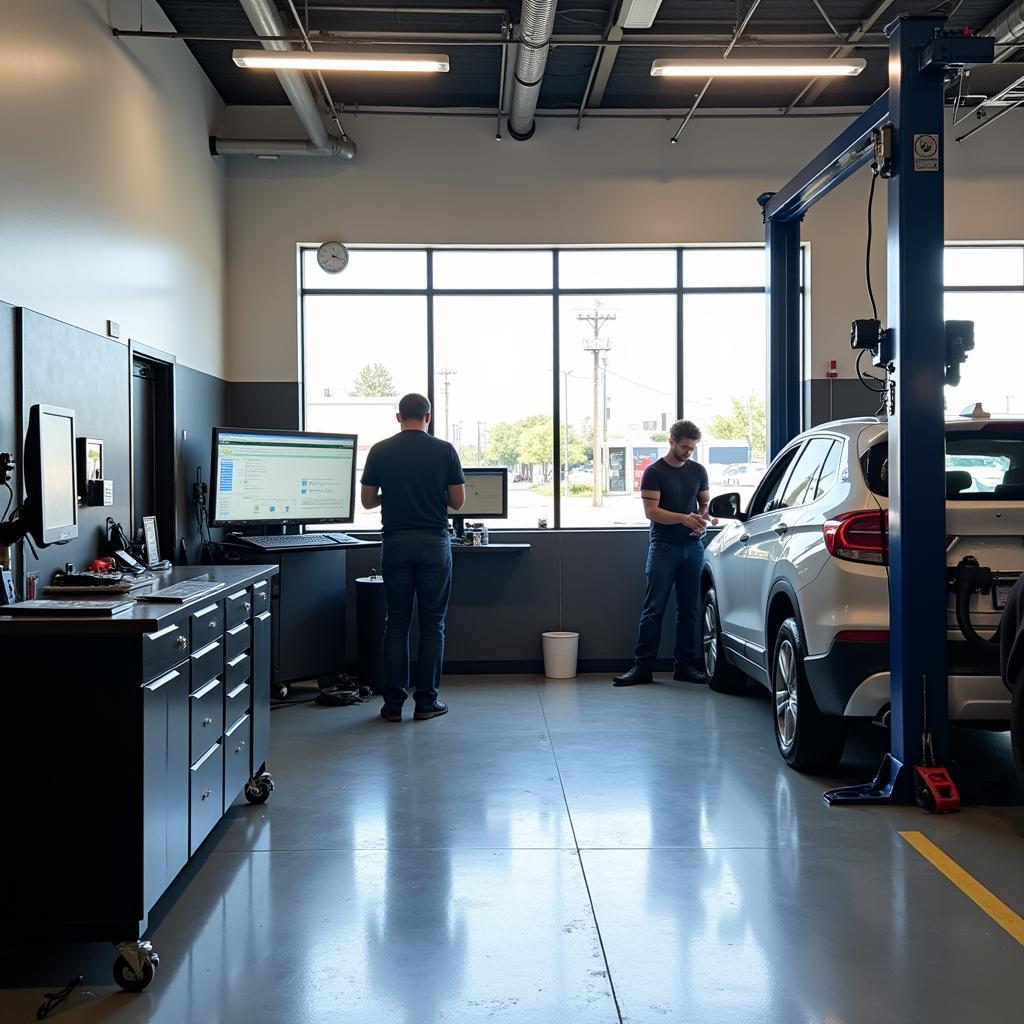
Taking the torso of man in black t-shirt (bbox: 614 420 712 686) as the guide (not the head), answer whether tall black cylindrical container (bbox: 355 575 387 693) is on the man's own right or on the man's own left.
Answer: on the man's own right

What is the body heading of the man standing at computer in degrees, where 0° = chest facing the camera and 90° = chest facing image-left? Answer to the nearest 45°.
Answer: approximately 180°

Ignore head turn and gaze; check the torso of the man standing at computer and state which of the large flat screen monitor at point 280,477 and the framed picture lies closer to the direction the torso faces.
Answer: the large flat screen monitor

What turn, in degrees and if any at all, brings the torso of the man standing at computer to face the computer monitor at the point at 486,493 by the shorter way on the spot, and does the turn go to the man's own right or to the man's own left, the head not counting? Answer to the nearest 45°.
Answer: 0° — they already face it

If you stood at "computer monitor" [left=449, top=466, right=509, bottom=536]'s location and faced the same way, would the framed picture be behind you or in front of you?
in front

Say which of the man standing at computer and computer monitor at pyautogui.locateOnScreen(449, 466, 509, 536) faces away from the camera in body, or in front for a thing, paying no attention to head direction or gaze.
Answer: the man standing at computer

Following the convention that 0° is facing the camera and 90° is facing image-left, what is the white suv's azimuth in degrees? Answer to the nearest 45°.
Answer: approximately 135°
